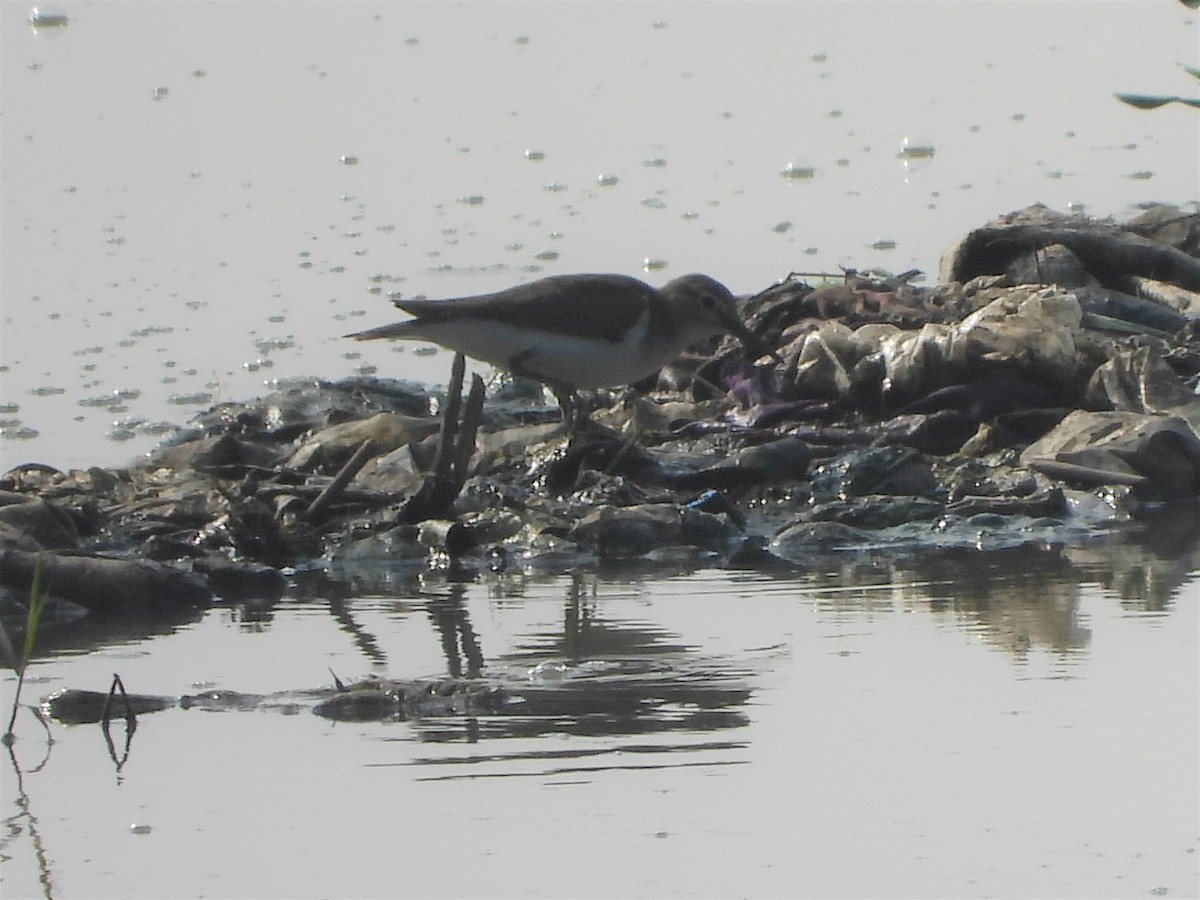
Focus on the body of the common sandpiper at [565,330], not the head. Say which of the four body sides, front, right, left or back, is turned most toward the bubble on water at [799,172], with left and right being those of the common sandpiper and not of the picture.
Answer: left

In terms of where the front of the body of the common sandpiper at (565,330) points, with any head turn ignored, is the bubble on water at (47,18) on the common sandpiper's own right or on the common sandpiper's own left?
on the common sandpiper's own left

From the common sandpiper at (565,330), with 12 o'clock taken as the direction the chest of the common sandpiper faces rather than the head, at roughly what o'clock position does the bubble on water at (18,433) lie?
The bubble on water is roughly at 7 o'clock from the common sandpiper.

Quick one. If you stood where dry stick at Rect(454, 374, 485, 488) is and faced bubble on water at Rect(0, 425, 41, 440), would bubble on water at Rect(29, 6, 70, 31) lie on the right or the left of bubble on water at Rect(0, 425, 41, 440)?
right

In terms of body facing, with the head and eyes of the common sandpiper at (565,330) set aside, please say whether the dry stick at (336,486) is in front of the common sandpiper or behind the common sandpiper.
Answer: behind

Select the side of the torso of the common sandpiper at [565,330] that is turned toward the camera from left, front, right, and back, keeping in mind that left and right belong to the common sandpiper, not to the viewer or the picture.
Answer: right

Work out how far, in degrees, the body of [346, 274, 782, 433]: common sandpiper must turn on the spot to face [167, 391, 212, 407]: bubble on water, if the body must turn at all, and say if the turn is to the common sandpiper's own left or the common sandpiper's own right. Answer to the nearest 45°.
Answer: approximately 135° to the common sandpiper's own left
